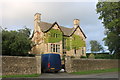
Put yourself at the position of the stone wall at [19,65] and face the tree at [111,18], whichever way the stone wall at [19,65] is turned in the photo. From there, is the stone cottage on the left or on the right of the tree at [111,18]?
left

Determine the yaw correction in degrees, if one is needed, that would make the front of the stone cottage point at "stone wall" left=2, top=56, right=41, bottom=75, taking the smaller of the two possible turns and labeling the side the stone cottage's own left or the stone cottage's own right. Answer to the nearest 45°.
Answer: approximately 45° to the stone cottage's own right

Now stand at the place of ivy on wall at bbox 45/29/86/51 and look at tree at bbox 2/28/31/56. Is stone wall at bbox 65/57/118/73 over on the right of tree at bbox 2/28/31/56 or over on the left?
left

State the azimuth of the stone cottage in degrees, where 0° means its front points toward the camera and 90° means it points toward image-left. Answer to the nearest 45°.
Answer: approximately 315°

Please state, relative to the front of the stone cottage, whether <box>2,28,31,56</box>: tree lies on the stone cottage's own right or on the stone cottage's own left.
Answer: on the stone cottage's own right
